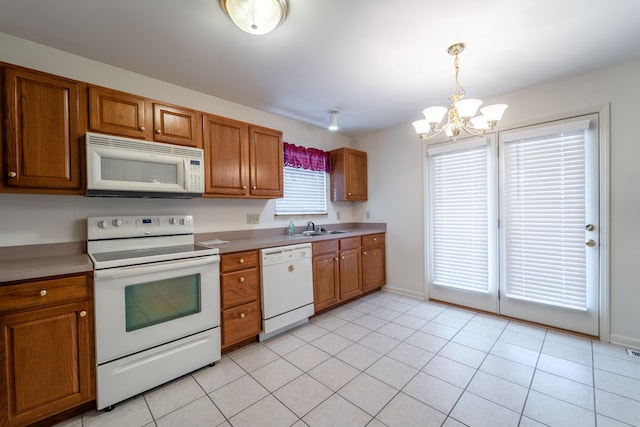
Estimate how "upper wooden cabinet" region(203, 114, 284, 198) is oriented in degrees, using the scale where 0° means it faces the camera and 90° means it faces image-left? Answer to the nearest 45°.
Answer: approximately 315°

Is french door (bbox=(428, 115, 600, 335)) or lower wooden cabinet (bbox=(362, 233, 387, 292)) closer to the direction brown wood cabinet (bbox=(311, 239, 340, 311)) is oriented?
the french door

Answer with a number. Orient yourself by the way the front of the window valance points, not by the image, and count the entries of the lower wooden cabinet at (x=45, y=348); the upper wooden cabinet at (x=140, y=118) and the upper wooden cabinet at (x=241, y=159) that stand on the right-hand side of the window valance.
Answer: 3

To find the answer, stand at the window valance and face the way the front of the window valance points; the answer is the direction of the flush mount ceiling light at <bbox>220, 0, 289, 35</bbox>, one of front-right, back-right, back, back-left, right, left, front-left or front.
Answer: front-right

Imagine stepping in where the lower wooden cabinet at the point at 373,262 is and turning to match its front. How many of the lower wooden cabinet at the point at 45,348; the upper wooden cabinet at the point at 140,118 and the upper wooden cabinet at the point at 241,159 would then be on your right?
3

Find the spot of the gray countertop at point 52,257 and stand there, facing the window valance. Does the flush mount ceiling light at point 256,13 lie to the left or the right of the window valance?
right

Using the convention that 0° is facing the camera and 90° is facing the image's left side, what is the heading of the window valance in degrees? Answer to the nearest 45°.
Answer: approximately 315°

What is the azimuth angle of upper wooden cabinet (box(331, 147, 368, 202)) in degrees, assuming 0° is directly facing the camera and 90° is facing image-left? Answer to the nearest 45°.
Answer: approximately 315°

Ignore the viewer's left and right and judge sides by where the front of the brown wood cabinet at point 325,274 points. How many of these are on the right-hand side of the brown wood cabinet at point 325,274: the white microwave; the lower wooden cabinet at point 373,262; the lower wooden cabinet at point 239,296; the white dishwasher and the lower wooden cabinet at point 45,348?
4

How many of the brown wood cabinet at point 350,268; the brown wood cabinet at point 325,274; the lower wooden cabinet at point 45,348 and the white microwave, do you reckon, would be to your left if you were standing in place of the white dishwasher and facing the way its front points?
2

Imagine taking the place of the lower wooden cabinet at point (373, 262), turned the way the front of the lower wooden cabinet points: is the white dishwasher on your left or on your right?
on your right

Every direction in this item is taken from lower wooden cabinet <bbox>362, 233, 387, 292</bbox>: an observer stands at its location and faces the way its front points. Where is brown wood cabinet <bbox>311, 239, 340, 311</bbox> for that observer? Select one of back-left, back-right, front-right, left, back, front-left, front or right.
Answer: right

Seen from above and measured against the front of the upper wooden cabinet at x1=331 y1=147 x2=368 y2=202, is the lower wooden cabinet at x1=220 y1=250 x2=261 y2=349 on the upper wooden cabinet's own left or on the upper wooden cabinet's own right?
on the upper wooden cabinet's own right

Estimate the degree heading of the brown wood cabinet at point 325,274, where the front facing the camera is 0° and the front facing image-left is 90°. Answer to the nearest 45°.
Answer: approximately 315°

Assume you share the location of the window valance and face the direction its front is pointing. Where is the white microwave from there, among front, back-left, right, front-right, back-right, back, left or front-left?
right
